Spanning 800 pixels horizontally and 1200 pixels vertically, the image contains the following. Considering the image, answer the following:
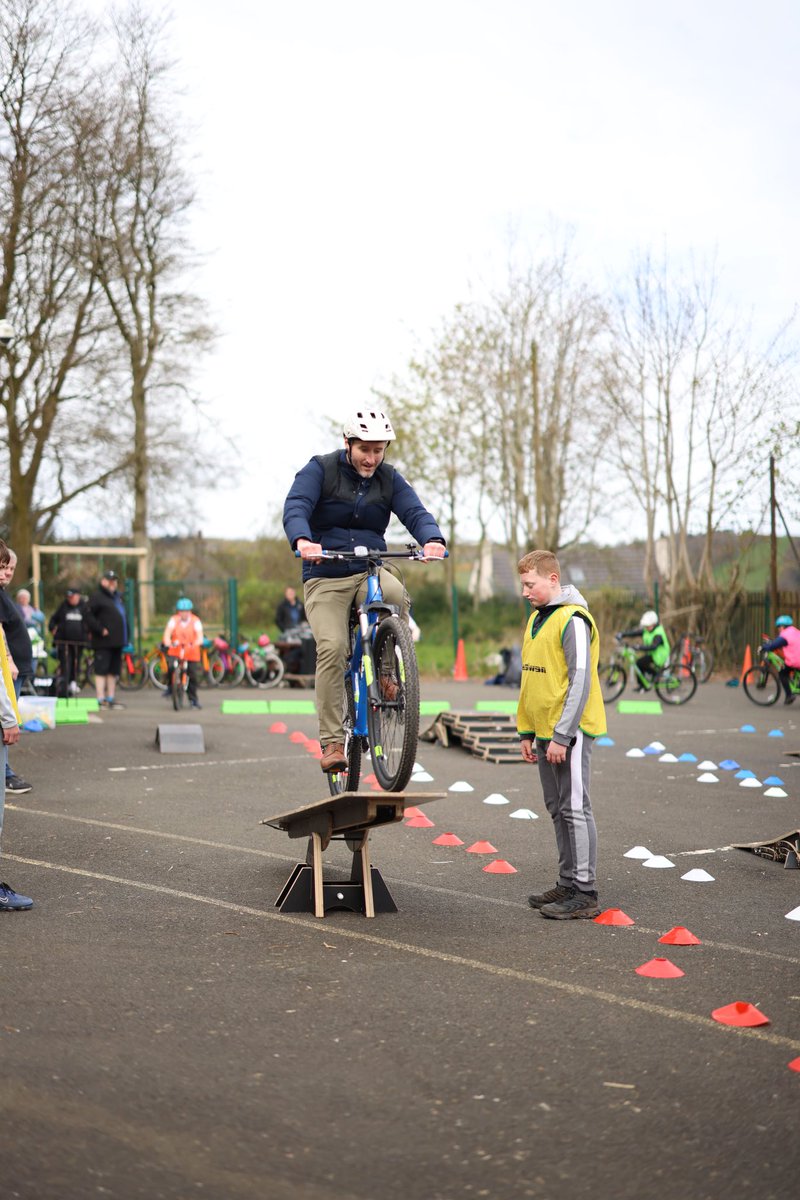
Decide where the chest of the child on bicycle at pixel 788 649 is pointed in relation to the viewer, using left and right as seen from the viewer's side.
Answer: facing to the left of the viewer

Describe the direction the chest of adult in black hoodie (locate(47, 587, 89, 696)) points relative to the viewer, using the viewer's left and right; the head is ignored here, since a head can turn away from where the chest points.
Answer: facing the viewer

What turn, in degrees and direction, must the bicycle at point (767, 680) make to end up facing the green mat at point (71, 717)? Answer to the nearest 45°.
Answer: approximately 45° to its left

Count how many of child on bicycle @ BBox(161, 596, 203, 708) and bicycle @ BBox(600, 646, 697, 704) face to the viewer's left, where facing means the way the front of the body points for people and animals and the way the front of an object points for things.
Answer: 1

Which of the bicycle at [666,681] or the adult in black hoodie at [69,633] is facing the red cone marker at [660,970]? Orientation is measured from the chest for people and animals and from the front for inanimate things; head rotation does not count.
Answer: the adult in black hoodie

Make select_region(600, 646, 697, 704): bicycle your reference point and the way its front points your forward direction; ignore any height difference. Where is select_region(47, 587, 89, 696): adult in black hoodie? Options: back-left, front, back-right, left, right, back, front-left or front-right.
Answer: front

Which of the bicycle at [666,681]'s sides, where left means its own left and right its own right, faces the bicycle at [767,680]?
back

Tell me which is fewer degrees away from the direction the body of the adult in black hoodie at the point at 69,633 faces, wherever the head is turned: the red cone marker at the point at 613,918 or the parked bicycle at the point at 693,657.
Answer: the red cone marker

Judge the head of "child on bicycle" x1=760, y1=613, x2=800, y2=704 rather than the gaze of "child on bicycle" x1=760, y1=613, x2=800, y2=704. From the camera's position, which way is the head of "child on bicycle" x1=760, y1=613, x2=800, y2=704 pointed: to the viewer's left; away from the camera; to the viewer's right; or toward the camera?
to the viewer's left

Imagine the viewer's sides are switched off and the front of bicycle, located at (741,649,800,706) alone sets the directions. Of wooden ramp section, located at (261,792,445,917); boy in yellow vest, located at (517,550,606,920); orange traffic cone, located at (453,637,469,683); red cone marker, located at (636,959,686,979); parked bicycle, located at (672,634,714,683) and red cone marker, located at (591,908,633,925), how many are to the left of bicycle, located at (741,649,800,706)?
4

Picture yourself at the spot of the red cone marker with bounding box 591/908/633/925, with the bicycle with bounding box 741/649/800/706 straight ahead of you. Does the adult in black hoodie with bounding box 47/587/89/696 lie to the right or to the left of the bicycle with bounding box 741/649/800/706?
left

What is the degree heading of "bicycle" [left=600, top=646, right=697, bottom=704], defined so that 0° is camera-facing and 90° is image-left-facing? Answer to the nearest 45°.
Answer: approximately 90°

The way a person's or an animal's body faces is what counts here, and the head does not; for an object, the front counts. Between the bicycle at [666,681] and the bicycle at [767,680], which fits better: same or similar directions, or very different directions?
same or similar directions
